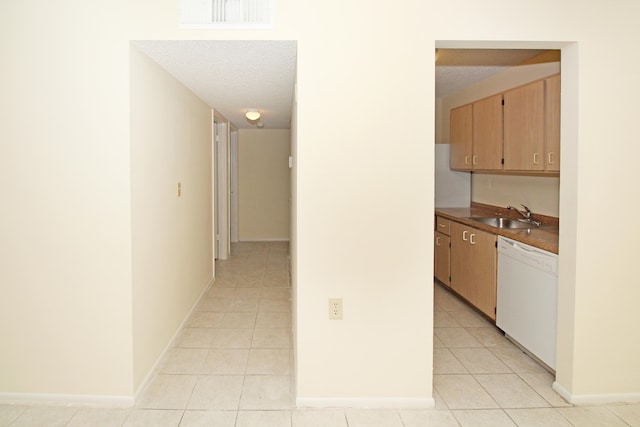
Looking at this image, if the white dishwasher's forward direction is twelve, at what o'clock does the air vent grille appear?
The air vent grille is roughly at 12 o'clock from the white dishwasher.

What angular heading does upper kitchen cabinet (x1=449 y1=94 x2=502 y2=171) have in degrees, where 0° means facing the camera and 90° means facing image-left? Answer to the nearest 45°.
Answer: approximately 45°

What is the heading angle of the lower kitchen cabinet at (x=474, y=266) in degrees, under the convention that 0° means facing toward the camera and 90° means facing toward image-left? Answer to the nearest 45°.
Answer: approximately 45°

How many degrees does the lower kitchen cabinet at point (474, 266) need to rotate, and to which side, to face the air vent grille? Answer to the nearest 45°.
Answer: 0° — it already faces it

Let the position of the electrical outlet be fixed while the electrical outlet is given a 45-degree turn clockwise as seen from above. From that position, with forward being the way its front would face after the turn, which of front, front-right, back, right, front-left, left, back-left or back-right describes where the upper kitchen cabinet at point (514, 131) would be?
back

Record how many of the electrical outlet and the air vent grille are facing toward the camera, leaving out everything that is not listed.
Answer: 2

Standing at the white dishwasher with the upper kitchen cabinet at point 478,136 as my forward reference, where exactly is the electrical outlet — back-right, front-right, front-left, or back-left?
back-left

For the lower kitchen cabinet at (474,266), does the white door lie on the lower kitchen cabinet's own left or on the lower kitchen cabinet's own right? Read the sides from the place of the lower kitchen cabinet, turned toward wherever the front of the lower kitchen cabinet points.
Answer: on the lower kitchen cabinet's own right

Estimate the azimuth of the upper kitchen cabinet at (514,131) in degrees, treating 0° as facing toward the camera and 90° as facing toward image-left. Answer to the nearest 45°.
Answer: approximately 45°

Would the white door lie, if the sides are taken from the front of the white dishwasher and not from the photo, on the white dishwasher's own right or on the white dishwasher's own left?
on the white dishwasher's own right
